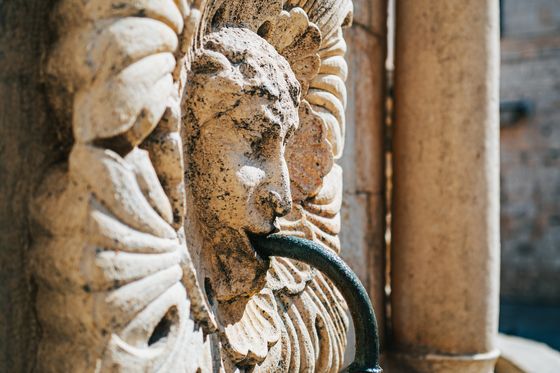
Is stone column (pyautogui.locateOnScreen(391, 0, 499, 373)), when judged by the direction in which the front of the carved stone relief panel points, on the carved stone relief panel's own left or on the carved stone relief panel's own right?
on the carved stone relief panel's own left

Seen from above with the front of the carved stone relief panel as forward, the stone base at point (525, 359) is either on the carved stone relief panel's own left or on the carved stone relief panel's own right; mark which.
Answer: on the carved stone relief panel's own left

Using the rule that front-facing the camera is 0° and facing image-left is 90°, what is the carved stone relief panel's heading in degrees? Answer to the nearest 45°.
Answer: approximately 315°
